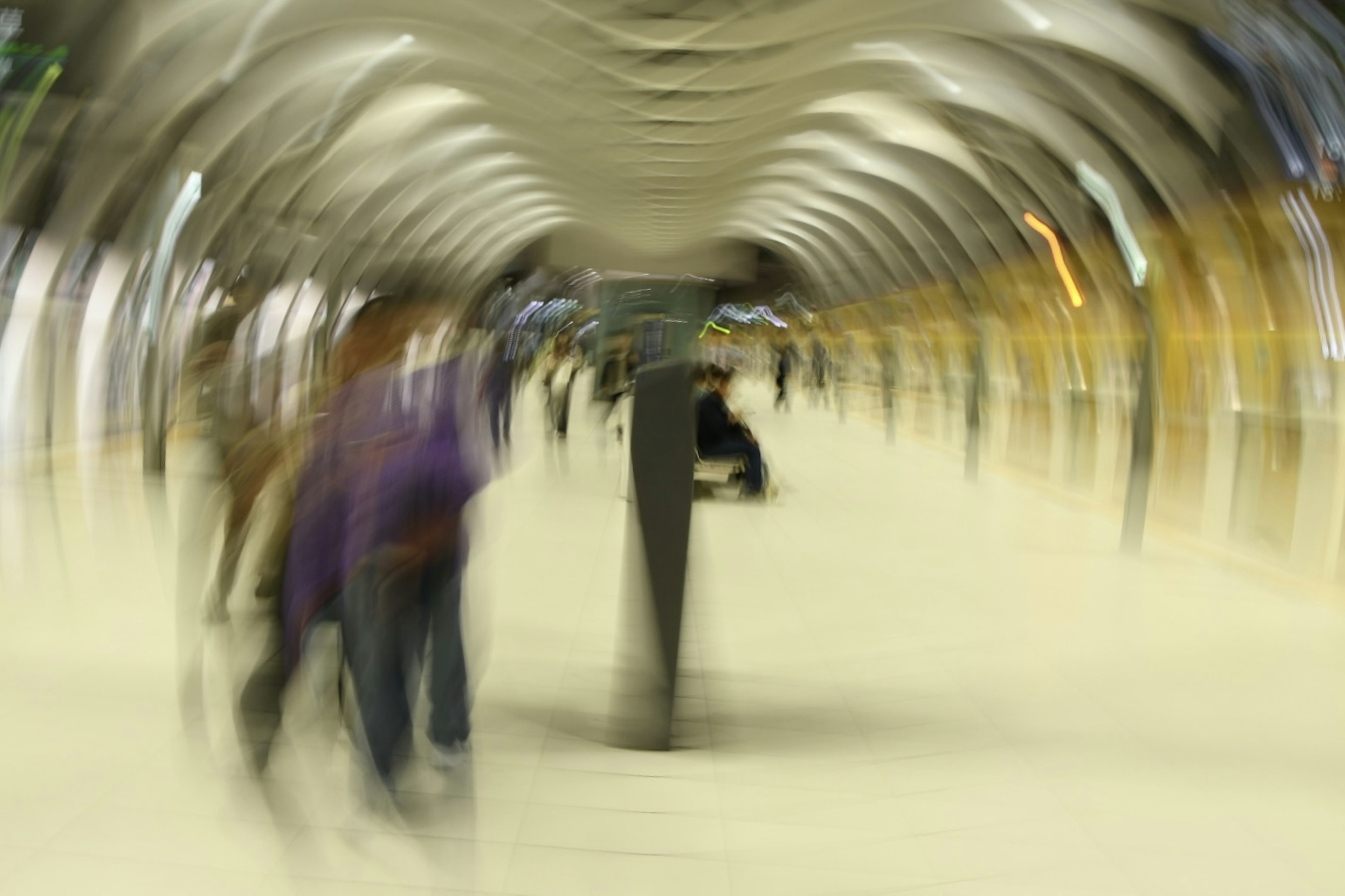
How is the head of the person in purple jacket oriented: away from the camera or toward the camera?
away from the camera

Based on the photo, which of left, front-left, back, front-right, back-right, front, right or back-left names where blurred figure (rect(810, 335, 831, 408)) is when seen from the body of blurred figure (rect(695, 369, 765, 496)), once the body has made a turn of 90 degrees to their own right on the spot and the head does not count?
back

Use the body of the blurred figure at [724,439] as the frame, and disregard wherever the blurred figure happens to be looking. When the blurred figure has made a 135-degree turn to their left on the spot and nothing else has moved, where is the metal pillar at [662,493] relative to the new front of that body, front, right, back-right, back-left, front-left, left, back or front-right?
back-left

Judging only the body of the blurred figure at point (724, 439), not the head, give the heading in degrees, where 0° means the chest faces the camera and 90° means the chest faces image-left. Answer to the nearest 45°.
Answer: approximately 270°

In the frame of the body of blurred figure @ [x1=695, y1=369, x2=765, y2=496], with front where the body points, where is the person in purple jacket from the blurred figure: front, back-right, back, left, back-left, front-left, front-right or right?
right

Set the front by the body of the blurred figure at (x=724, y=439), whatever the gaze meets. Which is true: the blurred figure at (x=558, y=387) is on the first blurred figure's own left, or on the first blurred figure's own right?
on the first blurred figure's own left

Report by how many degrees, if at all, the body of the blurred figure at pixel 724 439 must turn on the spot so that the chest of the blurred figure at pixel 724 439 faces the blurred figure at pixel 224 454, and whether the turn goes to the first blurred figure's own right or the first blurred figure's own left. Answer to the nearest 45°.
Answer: approximately 90° to the first blurred figure's own right

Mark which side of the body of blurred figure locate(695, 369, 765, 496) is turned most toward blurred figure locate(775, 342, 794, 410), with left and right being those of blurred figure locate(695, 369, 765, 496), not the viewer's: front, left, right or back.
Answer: left
